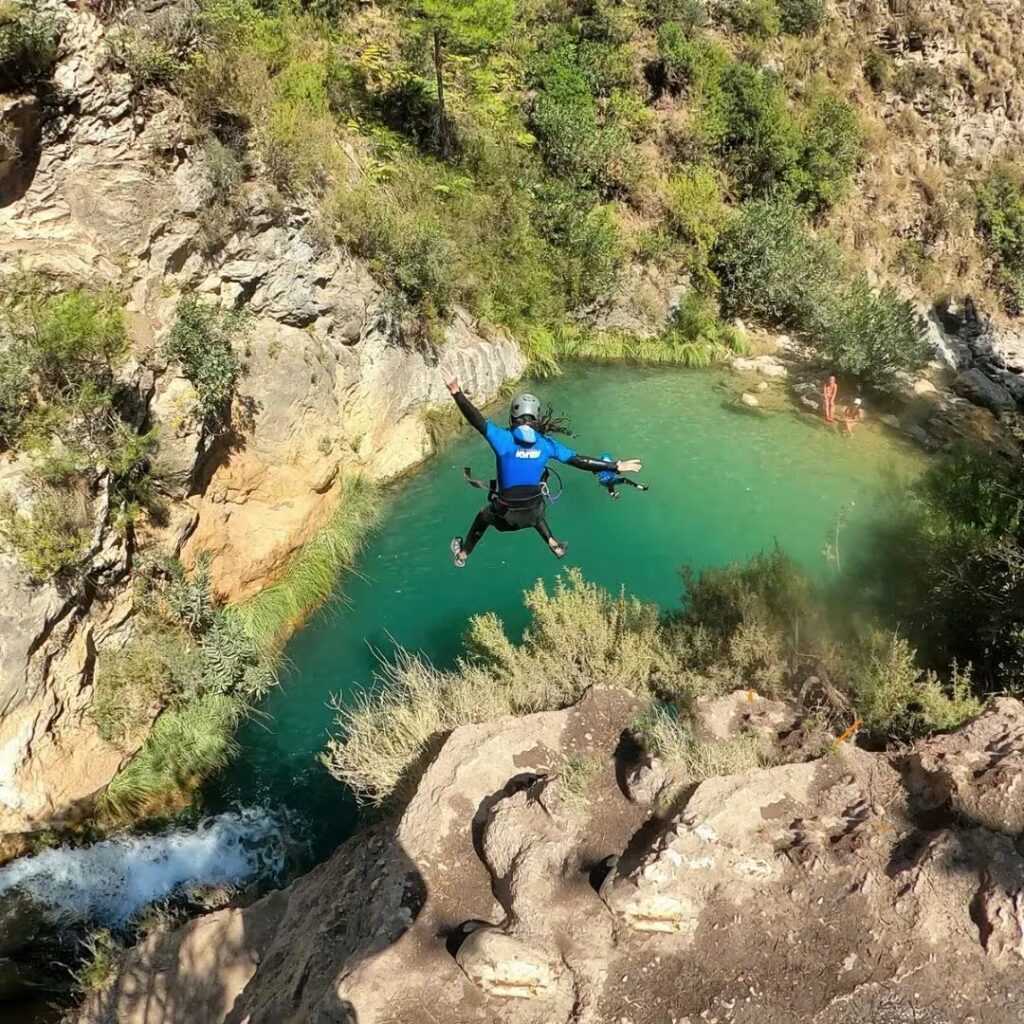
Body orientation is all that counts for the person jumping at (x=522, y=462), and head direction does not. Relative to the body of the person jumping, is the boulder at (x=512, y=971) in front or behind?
behind

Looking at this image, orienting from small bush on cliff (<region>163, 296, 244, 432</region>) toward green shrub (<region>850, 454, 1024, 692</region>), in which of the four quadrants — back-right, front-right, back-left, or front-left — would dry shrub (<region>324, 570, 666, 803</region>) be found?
front-right

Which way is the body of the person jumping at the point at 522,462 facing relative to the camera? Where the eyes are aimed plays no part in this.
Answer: away from the camera

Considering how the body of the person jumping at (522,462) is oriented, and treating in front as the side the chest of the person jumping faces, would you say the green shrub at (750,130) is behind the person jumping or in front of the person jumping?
in front
